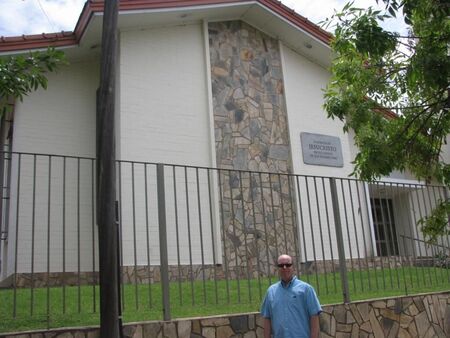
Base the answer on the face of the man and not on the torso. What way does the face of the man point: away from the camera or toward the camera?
toward the camera

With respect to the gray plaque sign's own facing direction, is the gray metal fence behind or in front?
in front

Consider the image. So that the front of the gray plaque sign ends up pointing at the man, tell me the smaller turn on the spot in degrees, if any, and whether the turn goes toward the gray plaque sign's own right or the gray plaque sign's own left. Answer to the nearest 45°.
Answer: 0° — it already faces them

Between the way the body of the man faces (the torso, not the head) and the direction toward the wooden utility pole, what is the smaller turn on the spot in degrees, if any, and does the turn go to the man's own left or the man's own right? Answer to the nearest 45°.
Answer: approximately 45° to the man's own right

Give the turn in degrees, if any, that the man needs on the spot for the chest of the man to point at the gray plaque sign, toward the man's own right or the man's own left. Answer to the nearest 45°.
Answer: approximately 180°

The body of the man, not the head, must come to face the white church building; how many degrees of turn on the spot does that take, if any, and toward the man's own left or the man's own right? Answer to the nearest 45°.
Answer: approximately 180°

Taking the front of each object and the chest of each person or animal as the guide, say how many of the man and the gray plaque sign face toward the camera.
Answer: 2

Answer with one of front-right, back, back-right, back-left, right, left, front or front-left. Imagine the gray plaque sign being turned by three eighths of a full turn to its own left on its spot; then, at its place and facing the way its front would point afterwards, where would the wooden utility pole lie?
back-right

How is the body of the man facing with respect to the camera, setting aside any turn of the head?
toward the camera

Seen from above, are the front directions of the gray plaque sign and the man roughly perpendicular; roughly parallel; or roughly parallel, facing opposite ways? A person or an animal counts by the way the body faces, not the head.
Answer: roughly parallel
